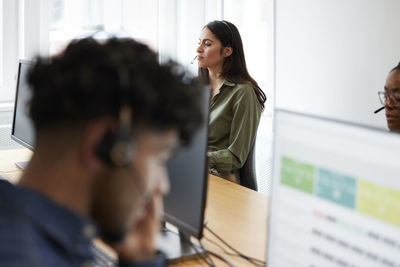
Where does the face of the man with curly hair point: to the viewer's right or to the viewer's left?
to the viewer's right

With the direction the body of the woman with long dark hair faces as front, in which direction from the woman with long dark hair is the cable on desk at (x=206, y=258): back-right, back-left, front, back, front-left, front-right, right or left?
front-left

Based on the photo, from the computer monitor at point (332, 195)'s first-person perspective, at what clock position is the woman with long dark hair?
The woman with long dark hair is roughly at 4 o'clock from the computer monitor.

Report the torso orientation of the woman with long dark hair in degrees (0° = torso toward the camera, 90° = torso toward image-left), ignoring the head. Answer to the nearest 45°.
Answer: approximately 45°

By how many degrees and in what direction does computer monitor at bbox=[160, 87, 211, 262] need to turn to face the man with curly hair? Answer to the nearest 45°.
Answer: approximately 45° to its left
